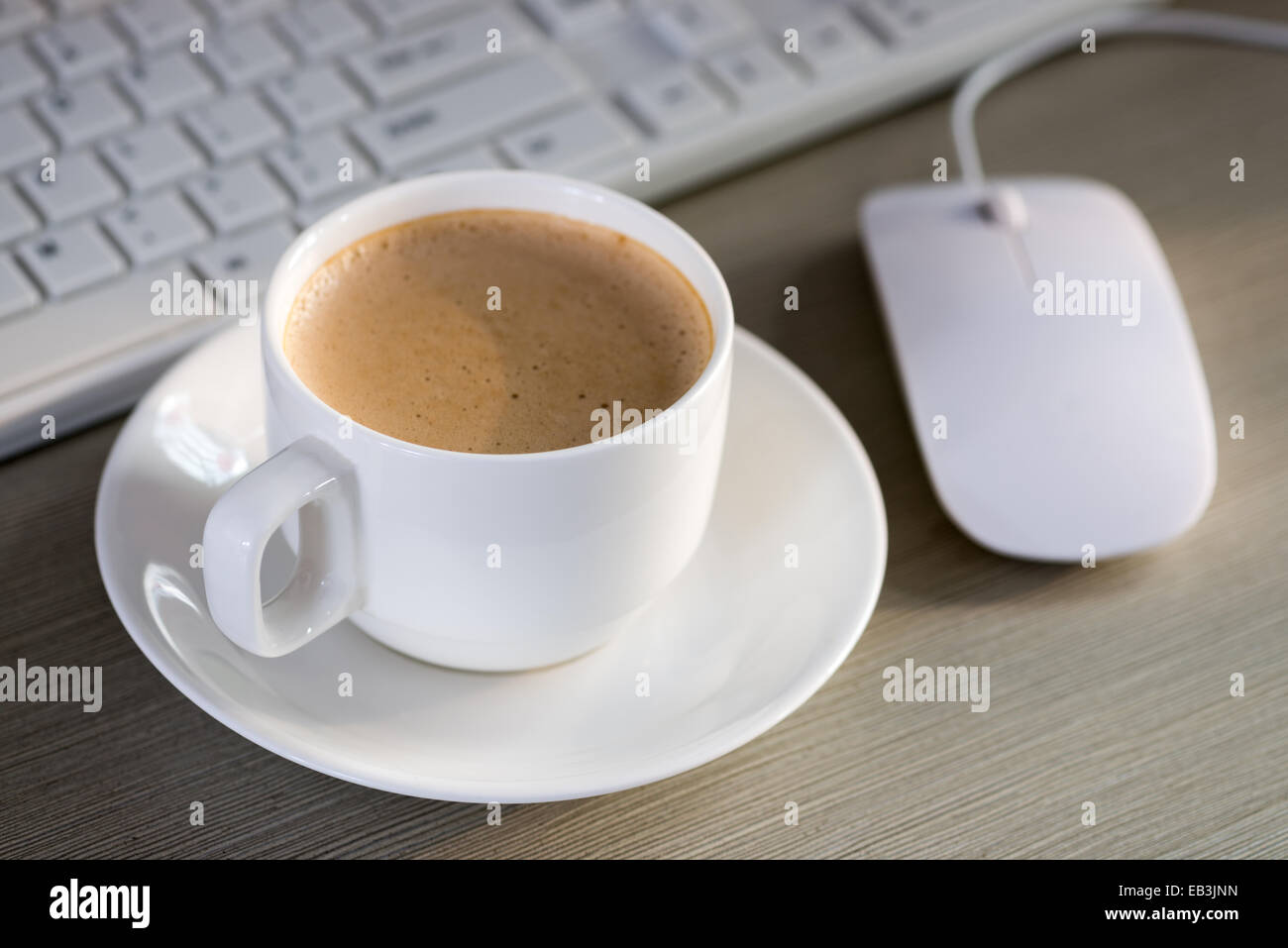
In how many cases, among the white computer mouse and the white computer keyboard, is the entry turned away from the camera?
1

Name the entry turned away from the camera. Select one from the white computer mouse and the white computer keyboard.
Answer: the white computer mouse

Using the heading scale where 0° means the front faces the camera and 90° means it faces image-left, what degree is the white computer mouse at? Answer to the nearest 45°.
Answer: approximately 180°
